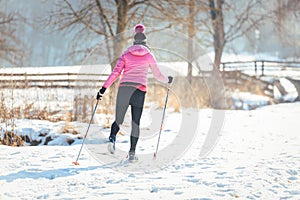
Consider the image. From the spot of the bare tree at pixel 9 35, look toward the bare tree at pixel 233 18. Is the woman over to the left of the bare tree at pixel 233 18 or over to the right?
right

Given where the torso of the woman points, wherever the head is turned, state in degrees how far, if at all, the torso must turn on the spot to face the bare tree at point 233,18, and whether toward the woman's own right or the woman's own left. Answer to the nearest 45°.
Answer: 0° — they already face it

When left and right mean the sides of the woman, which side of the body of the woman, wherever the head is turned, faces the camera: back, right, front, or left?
back

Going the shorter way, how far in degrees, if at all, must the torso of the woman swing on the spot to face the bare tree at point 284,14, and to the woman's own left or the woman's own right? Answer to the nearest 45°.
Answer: approximately 45° to the woman's own right

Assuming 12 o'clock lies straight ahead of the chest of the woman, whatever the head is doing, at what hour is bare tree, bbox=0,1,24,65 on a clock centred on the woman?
The bare tree is roughly at 11 o'clock from the woman.

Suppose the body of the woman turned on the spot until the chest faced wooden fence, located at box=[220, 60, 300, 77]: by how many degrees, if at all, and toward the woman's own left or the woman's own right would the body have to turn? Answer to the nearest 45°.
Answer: approximately 45° to the woman's own right
